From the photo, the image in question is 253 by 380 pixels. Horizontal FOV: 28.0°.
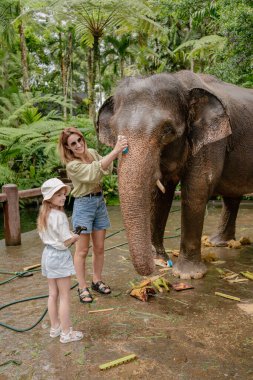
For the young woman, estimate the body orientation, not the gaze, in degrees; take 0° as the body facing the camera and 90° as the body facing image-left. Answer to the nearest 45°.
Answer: approximately 315°

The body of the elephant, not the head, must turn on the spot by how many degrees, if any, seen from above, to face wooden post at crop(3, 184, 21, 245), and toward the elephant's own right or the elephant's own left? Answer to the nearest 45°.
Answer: approximately 90° to the elephant's own right

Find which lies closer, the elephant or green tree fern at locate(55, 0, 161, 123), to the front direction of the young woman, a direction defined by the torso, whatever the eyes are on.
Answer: the elephant

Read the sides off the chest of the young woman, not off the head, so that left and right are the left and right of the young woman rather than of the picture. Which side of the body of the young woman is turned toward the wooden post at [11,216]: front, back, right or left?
back

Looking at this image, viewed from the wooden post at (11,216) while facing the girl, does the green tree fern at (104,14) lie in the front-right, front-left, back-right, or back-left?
back-left

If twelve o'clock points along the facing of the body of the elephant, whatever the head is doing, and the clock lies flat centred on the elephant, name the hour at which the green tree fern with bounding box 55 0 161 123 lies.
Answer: The green tree fern is roughly at 4 o'clock from the elephant.

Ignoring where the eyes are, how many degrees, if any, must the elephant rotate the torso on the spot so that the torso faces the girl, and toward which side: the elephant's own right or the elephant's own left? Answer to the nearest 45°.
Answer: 0° — it already faces them

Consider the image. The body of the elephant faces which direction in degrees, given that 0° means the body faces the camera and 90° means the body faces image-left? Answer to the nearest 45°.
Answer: approximately 45°

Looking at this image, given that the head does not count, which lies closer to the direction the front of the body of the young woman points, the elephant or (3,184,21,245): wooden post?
the elephant

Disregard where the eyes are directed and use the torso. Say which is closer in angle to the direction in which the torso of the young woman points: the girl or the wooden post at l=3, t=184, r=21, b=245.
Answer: the girl

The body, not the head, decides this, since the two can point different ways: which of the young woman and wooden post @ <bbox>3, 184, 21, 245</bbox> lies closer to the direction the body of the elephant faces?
the young woman

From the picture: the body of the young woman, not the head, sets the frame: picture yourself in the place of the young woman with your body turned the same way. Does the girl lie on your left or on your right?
on your right
